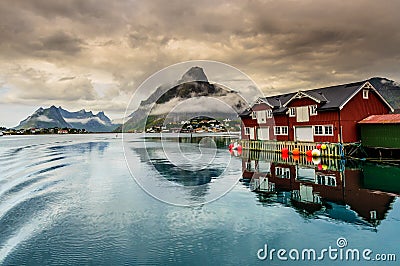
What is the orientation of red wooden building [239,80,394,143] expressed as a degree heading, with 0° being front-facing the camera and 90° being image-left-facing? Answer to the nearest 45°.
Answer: approximately 45°
